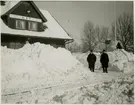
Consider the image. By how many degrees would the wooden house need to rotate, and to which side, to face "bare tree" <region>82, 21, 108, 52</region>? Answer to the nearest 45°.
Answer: approximately 90° to its left

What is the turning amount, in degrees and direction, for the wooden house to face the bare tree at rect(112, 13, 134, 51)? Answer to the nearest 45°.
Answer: approximately 90° to its left

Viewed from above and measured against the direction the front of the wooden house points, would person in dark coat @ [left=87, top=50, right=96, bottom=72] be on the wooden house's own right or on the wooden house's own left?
on the wooden house's own left

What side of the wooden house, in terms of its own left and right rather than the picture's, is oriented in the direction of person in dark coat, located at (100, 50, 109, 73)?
left

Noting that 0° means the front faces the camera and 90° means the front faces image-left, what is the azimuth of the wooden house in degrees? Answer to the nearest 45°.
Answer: approximately 0°

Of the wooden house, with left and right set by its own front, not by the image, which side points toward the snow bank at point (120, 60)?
left
